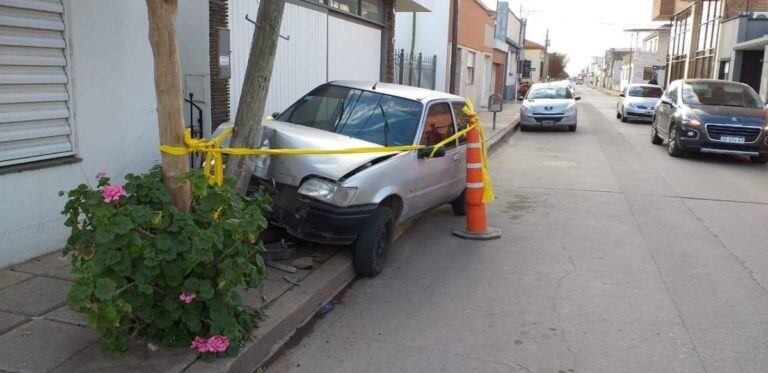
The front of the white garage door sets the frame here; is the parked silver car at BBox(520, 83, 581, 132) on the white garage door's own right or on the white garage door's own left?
on the white garage door's own left

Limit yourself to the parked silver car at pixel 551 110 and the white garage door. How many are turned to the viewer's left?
0

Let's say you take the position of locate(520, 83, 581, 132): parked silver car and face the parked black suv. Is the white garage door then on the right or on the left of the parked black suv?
right

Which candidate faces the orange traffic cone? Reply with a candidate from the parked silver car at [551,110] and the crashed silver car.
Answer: the parked silver car

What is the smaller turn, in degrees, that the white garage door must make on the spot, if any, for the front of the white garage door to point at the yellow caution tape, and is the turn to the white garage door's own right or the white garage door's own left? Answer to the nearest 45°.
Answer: approximately 45° to the white garage door's own right

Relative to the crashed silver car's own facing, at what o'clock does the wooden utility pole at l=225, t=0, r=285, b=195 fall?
The wooden utility pole is roughly at 12 o'clock from the crashed silver car.

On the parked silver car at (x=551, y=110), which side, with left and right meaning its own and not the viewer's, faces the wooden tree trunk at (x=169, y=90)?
front

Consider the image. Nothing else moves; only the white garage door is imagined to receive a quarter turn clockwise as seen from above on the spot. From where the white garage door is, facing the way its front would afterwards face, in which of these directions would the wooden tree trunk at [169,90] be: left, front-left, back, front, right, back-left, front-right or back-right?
front-left

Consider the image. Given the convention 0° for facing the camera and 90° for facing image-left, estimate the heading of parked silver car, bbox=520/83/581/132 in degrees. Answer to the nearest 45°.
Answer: approximately 0°

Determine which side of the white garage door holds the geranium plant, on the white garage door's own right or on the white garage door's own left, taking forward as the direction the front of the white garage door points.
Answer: on the white garage door's own right

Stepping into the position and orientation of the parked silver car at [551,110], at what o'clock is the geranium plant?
The geranium plant is roughly at 12 o'clock from the parked silver car.

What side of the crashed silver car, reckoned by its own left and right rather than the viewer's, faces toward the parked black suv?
back

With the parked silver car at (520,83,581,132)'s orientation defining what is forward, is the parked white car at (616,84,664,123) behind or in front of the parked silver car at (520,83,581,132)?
behind

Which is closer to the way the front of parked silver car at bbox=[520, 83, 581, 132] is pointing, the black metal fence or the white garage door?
the white garage door

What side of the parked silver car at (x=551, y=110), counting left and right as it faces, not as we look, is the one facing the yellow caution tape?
front

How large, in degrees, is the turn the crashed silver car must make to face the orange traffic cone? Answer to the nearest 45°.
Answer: approximately 180°
